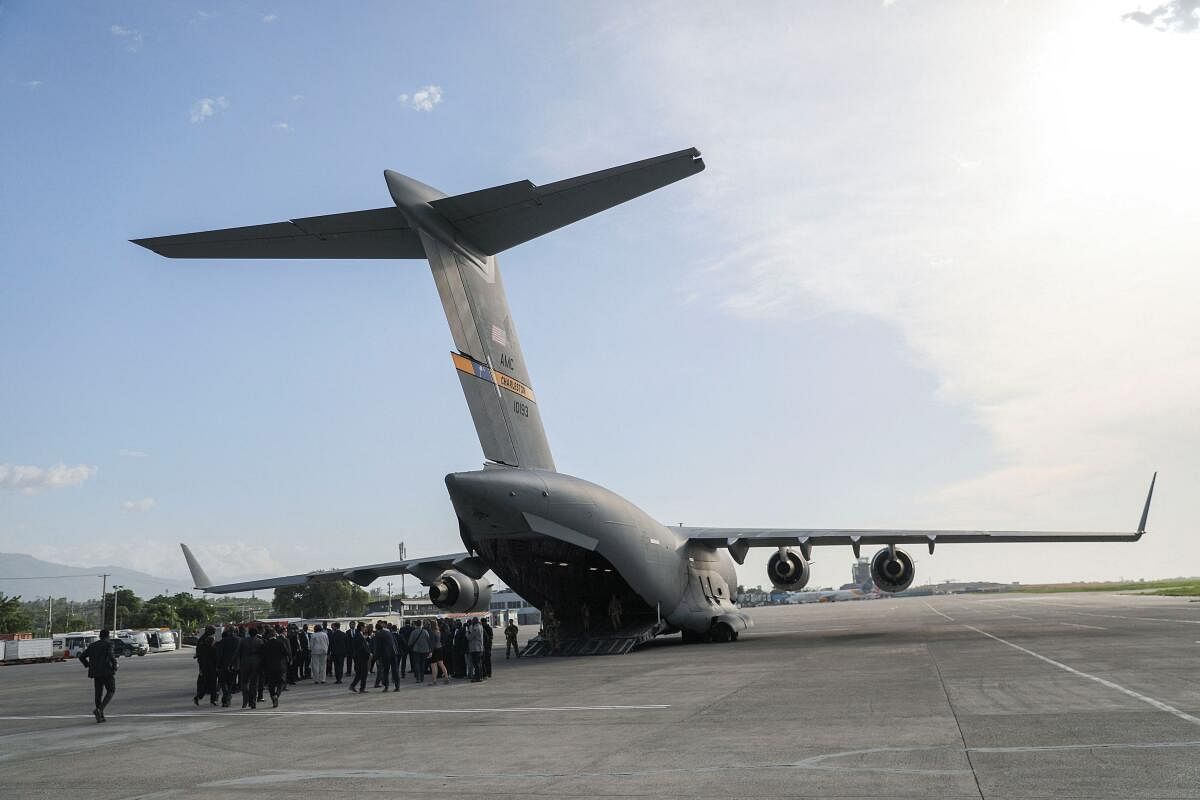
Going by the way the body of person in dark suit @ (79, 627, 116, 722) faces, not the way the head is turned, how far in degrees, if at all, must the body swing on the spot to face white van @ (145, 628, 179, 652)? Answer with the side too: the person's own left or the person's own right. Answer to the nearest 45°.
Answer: approximately 45° to the person's own left

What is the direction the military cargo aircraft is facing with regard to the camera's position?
facing away from the viewer and to the right of the viewer

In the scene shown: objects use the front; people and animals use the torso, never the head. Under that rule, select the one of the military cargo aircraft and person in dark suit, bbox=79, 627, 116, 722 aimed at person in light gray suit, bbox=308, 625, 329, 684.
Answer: the person in dark suit

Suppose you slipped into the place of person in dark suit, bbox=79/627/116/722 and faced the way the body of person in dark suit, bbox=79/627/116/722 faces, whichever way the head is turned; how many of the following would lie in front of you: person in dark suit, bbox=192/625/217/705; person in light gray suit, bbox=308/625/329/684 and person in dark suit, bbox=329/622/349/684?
3

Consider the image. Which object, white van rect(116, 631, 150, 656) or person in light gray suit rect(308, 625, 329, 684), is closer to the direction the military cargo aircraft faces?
the white van

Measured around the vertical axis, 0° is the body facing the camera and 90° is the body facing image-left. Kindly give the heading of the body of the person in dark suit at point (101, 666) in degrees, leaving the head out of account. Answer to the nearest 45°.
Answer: approximately 225°

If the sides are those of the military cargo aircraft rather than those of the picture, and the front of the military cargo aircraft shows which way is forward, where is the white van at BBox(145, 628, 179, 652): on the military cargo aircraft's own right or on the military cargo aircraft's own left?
on the military cargo aircraft's own left

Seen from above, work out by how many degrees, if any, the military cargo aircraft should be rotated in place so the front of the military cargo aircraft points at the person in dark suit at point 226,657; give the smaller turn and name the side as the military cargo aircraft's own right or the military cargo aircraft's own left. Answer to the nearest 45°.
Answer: approximately 180°

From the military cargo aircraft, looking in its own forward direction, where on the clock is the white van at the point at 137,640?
The white van is roughly at 9 o'clock from the military cargo aircraft.

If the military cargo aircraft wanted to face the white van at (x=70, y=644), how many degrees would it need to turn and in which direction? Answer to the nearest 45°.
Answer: approximately 90° to its left

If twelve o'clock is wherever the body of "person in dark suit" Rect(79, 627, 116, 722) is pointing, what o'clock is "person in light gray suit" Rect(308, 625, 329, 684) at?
The person in light gray suit is roughly at 12 o'clock from the person in dark suit.
